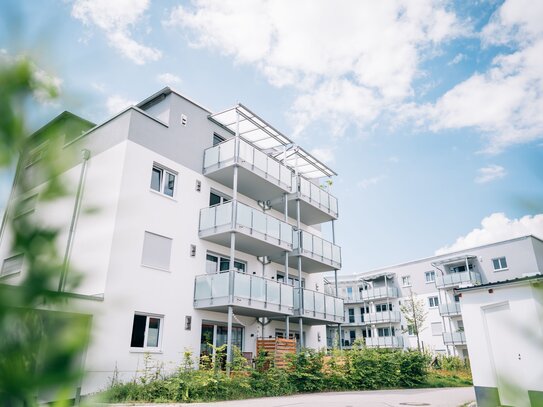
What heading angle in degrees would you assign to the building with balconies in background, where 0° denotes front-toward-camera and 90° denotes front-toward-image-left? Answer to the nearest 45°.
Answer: approximately 45°

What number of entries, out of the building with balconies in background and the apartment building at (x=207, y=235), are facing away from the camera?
0

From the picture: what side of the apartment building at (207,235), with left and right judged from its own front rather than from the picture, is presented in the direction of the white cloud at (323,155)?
left

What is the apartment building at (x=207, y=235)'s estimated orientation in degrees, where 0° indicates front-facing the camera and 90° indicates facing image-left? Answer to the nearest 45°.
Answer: approximately 315°
